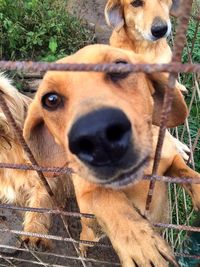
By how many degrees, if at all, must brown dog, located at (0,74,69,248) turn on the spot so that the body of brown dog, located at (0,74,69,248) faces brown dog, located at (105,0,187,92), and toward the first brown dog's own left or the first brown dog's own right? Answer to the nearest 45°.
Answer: approximately 180°

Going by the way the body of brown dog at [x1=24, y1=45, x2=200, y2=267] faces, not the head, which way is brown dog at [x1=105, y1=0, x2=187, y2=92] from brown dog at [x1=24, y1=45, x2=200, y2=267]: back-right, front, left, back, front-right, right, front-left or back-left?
back

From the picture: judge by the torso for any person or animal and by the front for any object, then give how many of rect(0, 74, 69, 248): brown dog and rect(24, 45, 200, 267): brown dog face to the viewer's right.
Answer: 0

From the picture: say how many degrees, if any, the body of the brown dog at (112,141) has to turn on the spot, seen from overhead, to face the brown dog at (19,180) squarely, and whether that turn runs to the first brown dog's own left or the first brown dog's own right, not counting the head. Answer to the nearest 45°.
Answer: approximately 135° to the first brown dog's own right

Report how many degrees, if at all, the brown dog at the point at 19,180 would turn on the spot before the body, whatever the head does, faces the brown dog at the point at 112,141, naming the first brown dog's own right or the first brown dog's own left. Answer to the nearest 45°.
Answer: approximately 45° to the first brown dog's own left

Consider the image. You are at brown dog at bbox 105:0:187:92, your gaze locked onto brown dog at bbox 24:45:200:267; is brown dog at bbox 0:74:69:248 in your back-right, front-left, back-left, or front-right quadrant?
front-right

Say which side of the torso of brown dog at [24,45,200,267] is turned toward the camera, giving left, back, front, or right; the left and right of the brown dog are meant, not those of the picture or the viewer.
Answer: front

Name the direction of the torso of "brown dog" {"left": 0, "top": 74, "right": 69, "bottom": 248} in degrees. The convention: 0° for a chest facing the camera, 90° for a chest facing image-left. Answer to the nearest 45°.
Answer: approximately 45°
